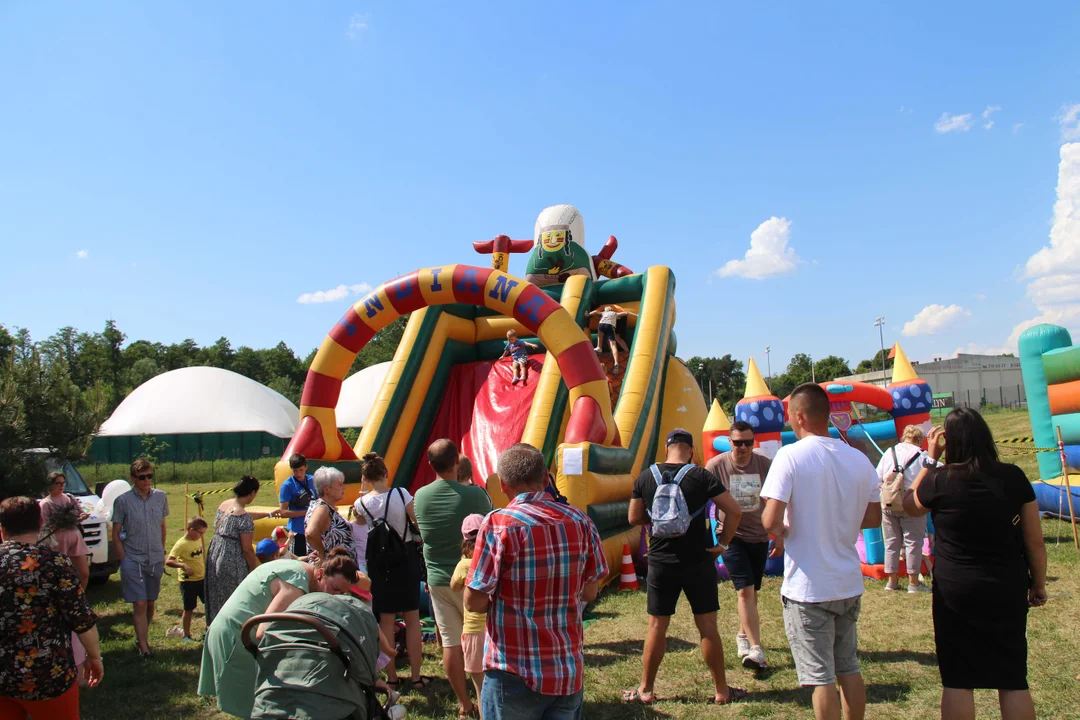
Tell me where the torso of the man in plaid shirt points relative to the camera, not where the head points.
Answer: away from the camera

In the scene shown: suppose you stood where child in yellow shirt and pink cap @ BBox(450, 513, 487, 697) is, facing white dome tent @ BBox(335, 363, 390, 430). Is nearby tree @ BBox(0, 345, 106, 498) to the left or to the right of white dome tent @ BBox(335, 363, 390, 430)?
left

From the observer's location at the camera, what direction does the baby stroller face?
facing away from the viewer and to the right of the viewer

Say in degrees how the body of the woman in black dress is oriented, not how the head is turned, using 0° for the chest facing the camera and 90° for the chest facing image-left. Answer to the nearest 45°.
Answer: approximately 180°

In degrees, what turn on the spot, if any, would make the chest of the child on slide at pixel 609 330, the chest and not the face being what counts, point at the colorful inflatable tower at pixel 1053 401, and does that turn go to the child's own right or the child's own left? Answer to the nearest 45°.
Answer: approximately 90° to the child's own right

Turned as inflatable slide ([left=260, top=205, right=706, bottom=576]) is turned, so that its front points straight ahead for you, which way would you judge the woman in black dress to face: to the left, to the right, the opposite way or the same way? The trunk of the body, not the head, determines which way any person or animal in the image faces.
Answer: the opposite way

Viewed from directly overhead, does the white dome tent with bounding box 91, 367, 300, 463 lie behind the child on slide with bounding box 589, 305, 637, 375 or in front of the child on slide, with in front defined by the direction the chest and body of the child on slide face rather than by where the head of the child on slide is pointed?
in front

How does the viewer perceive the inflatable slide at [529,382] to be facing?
facing the viewer and to the left of the viewer

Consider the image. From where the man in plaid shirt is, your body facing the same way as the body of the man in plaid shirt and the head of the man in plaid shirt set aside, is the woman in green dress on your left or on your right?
on your left

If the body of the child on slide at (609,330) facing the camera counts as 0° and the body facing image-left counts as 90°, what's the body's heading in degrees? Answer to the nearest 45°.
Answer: approximately 180°

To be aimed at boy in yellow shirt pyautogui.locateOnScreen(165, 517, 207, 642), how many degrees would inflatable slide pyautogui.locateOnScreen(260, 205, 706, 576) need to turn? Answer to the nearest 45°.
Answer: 0° — it already faces them

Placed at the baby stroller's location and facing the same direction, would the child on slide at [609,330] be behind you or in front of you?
in front

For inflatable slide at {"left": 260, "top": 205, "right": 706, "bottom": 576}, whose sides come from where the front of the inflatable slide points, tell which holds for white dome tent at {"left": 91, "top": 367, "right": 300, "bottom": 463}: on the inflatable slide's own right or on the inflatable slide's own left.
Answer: on the inflatable slide's own right

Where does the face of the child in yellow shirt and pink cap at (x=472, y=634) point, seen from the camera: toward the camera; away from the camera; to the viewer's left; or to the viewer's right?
away from the camera

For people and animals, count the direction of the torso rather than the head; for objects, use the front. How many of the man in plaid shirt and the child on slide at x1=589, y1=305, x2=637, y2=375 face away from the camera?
2

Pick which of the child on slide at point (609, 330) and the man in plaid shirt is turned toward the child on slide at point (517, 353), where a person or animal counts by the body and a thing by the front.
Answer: the man in plaid shirt

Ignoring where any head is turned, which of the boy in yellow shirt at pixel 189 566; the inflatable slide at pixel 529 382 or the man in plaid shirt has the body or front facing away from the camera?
the man in plaid shirt

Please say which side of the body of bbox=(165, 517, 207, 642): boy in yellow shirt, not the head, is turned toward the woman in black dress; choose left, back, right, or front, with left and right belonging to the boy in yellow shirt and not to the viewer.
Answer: front
